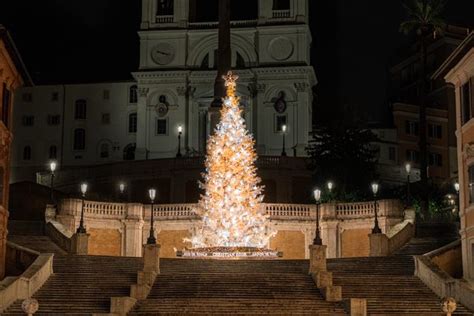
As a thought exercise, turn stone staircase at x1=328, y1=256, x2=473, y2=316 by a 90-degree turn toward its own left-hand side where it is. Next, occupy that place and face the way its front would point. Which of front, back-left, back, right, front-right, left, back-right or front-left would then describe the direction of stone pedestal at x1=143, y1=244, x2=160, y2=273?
back

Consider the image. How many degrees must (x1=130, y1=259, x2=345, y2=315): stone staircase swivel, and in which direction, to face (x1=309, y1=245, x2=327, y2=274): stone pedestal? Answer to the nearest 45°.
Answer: approximately 135° to its left

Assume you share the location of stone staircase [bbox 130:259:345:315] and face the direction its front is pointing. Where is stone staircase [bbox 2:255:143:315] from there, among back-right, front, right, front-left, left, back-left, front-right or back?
right

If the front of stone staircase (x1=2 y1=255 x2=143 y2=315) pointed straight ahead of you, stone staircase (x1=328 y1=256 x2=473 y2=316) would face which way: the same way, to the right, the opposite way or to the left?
the same way

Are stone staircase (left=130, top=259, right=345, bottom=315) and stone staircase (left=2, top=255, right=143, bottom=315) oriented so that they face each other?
no

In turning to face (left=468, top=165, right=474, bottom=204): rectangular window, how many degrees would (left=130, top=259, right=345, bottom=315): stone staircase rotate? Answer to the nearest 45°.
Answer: approximately 90° to its left

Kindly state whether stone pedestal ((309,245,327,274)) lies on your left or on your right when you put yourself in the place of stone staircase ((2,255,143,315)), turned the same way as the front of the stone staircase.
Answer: on your left

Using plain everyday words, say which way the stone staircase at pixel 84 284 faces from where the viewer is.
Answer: facing the viewer

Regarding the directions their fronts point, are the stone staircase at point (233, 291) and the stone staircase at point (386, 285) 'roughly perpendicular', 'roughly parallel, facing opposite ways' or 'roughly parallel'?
roughly parallel

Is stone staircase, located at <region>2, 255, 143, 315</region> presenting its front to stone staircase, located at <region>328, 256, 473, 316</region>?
no

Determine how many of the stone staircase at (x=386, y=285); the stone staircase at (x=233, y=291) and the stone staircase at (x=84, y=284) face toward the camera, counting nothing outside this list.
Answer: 3

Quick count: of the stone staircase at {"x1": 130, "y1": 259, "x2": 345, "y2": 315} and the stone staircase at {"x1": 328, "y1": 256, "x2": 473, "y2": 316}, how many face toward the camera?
2

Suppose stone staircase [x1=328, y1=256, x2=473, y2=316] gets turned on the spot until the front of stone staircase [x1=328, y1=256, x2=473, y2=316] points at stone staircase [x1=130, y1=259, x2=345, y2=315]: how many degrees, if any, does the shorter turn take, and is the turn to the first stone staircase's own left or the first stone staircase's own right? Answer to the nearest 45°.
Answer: approximately 90° to the first stone staircase's own right

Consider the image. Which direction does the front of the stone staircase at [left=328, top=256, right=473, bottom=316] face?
toward the camera

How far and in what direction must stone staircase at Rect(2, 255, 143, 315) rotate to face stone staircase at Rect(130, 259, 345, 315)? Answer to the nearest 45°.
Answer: approximately 90° to its left

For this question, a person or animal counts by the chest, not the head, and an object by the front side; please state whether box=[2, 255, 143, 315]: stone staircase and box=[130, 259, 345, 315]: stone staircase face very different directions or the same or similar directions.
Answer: same or similar directions

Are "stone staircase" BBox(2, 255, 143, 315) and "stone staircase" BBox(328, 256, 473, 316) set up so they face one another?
no

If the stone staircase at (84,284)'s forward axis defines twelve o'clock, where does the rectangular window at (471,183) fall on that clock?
The rectangular window is roughly at 9 o'clock from the stone staircase.
